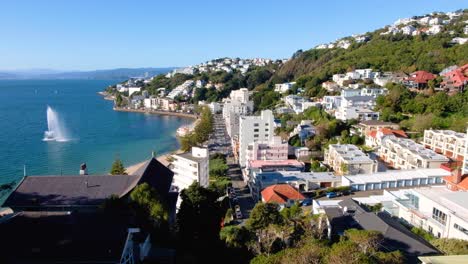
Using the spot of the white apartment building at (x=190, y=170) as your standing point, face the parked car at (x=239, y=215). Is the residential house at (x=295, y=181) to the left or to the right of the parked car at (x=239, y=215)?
left

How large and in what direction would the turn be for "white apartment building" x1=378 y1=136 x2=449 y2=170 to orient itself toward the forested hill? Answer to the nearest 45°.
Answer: approximately 135° to its right

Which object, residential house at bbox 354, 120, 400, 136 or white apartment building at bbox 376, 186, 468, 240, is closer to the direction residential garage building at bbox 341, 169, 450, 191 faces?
the white apartment building

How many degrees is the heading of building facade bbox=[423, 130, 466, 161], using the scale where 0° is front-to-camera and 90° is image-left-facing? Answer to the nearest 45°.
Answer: approximately 45°

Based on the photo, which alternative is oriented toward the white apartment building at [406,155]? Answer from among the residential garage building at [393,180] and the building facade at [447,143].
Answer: the building facade

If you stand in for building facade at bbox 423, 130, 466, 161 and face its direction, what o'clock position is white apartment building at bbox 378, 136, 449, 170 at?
The white apartment building is roughly at 12 o'clock from the building facade.

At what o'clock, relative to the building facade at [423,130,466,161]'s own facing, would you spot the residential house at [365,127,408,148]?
The residential house is roughly at 2 o'clock from the building facade.

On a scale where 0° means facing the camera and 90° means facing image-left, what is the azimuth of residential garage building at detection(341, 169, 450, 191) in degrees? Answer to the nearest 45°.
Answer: approximately 0°

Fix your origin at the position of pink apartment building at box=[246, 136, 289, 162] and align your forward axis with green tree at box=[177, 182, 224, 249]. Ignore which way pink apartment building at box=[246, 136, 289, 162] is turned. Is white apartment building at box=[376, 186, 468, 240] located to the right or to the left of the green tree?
left

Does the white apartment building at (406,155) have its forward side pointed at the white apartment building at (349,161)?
yes
